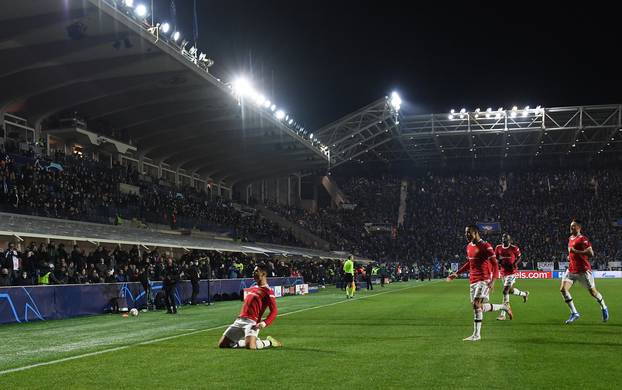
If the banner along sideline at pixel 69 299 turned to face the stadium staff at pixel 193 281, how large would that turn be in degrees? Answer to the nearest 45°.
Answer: approximately 90° to its left

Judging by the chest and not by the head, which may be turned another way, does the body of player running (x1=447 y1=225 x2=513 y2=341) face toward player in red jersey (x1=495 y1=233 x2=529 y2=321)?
no

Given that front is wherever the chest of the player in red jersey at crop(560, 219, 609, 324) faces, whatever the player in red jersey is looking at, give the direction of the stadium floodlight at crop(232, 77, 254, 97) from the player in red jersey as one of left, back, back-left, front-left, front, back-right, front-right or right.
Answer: right

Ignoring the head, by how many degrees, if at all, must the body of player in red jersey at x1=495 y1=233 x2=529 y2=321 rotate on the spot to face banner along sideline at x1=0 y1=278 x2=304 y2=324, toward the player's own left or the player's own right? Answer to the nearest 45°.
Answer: approximately 45° to the player's own right

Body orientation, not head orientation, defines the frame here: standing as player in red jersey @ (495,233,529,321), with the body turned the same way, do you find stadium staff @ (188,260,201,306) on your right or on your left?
on your right

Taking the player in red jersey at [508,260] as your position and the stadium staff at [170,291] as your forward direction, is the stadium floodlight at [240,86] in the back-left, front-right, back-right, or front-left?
front-right

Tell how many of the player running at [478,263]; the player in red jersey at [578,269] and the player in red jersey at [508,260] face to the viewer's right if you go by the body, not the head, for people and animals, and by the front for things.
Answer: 0

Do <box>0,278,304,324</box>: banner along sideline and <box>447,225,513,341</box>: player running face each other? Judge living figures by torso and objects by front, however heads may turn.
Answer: no

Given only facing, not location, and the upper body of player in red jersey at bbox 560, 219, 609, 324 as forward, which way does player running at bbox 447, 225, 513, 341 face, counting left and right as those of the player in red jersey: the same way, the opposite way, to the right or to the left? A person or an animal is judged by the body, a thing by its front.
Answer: the same way

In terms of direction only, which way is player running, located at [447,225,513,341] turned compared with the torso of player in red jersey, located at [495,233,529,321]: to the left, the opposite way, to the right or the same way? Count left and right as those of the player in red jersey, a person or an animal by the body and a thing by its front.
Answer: the same way

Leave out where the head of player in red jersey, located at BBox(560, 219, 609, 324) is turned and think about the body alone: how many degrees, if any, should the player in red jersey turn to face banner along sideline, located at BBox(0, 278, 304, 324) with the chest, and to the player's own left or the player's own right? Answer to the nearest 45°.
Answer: approximately 45° to the player's own right

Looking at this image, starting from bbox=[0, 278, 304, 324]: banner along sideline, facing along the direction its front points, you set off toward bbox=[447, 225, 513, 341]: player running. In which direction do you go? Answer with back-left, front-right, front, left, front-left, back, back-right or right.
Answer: front

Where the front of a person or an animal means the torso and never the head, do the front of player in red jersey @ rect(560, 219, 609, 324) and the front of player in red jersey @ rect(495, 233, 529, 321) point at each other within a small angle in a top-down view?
no

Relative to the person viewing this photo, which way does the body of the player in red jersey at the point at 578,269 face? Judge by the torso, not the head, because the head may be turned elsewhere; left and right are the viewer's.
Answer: facing the viewer and to the left of the viewer

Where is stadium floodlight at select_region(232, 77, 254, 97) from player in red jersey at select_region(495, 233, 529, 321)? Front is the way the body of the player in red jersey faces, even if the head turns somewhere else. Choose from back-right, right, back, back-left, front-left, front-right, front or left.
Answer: right

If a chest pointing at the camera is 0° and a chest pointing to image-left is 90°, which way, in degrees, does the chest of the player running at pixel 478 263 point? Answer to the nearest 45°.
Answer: approximately 45°

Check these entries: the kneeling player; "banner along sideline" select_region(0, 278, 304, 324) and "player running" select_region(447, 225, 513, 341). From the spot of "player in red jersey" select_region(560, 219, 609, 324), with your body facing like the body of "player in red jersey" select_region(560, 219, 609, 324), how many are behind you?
0

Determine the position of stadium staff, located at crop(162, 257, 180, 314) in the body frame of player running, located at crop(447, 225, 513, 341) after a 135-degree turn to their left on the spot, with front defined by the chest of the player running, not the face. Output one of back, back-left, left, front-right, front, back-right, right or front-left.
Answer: back-left
